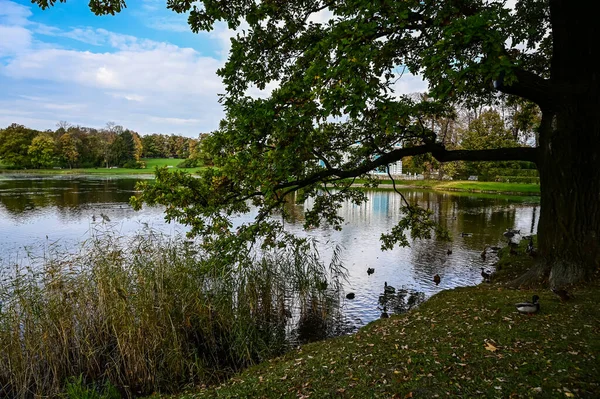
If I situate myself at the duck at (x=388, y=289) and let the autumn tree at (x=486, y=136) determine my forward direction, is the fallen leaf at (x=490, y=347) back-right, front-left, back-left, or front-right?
back-right
